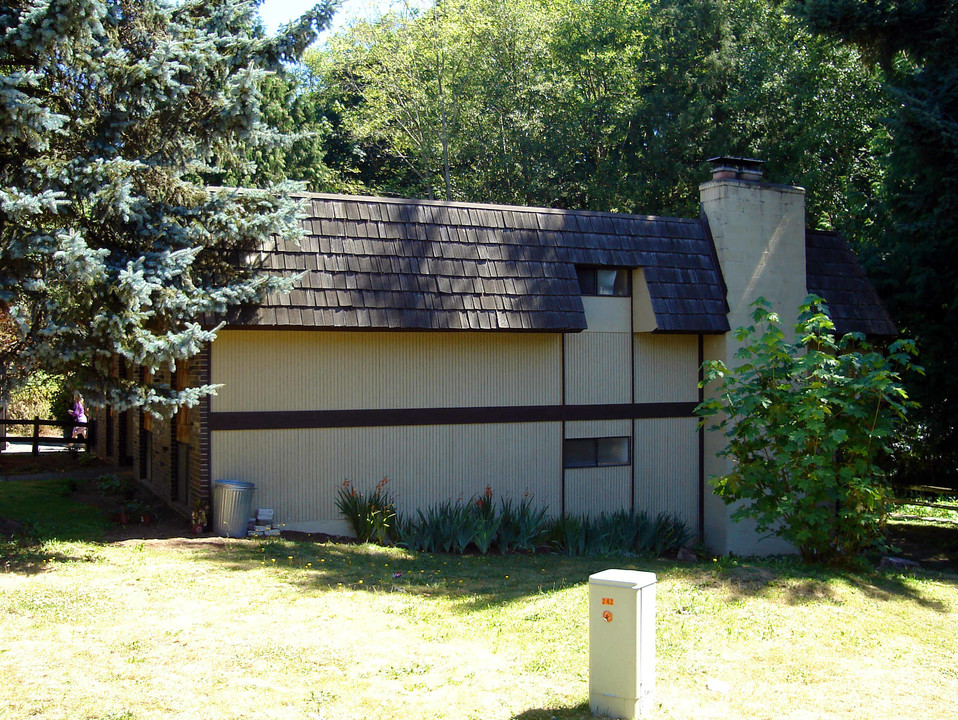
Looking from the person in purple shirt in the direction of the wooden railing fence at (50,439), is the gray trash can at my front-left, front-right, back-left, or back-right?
front-left

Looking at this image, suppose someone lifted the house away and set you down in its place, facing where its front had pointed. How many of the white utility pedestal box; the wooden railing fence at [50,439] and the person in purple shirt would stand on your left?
1

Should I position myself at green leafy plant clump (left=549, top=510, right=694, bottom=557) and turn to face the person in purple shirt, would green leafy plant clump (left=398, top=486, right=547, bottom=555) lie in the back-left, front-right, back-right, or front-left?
front-left

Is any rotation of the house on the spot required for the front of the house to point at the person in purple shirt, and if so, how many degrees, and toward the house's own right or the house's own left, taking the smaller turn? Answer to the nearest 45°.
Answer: approximately 45° to the house's own right

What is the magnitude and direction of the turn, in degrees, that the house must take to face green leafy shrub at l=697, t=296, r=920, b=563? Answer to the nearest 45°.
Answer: approximately 135° to its left

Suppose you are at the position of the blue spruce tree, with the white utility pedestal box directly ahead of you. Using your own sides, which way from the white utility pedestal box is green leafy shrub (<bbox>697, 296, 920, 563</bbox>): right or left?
left

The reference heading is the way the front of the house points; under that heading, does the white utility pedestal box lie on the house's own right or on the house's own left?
on the house's own left
